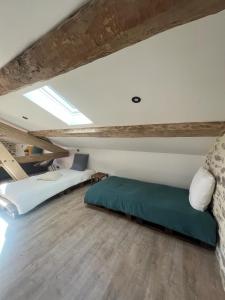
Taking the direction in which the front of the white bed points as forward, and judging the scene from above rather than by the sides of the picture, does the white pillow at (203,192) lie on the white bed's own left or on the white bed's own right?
on the white bed's own left

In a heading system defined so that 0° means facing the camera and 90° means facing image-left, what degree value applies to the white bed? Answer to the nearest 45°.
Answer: approximately 45°

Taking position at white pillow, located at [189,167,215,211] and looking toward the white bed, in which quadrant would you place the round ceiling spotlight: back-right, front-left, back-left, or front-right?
front-left

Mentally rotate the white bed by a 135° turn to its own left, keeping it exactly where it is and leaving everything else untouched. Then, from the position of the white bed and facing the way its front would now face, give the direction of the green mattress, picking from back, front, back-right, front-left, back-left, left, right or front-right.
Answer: front-right

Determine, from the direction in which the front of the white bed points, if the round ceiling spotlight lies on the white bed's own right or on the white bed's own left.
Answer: on the white bed's own left
